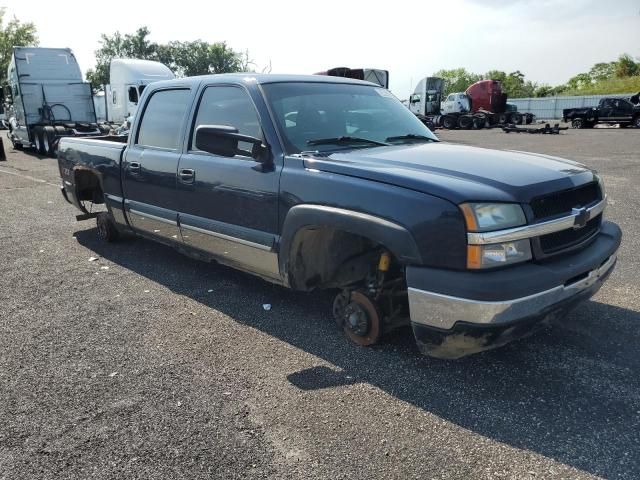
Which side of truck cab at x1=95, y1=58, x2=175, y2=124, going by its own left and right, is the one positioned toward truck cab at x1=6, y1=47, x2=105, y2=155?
right

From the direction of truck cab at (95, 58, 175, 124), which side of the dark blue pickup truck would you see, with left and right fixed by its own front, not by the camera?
back

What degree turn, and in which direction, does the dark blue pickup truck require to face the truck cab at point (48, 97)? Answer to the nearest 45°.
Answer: approximately 180°

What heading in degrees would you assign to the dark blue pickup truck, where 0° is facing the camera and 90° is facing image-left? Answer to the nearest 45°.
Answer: approximately 315°

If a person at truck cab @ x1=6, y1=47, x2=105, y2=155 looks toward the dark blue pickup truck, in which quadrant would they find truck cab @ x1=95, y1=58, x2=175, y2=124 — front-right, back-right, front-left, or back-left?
back-left

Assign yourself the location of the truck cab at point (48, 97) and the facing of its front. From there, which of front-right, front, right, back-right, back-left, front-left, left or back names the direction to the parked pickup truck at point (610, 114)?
back-right

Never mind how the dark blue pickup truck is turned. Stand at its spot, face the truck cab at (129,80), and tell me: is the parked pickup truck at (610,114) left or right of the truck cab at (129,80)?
right

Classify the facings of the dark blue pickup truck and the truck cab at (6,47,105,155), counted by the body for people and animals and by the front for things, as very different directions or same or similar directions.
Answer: very different directions

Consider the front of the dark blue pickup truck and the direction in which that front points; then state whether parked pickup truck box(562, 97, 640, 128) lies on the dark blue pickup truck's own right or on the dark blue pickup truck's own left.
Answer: on the dark blue pickup truck's own left

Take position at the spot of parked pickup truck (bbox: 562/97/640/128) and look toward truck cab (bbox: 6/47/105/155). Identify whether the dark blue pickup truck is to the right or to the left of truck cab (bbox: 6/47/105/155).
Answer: left

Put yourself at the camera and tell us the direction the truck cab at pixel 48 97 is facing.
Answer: facing away from the viewer and to the left of the viewer
